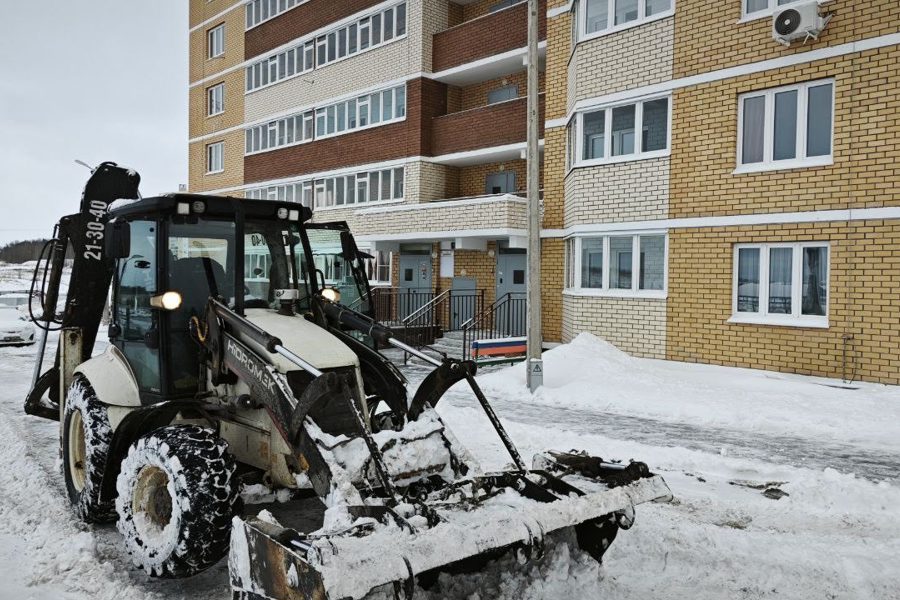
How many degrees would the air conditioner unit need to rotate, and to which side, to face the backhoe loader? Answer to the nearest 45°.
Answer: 0° — it already faces it

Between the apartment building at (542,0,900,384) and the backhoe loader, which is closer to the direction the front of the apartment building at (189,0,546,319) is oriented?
the backhoe loader

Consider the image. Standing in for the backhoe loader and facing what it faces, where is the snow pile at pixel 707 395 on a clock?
The snow pile is roughly at 9 o'clock from the backhoe loader.

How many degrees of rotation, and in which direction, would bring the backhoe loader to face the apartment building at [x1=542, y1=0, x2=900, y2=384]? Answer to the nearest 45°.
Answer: approximately 90° to its left

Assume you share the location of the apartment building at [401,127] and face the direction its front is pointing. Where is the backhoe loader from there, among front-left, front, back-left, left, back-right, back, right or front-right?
front-left

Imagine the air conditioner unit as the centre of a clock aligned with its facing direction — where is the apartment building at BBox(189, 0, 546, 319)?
The apartment building is roughly at 4 o'clock from the air conditioner unit.

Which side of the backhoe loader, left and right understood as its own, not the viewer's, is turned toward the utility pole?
left

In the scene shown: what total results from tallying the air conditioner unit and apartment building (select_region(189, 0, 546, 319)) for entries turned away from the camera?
0

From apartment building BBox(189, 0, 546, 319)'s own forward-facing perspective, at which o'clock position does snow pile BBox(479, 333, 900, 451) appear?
The snow pile is roughly at 10 o'clock from the apartment building.

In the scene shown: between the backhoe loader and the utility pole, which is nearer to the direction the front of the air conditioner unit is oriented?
the backhoe loader

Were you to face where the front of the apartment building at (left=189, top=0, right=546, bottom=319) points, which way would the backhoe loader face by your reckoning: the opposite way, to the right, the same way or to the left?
to the left

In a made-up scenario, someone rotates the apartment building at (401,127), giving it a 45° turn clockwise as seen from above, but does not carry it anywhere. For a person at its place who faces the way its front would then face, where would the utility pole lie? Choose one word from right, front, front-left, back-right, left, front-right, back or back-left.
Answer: left

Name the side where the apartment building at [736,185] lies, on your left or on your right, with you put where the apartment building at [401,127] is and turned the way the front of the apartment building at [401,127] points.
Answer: on your left
